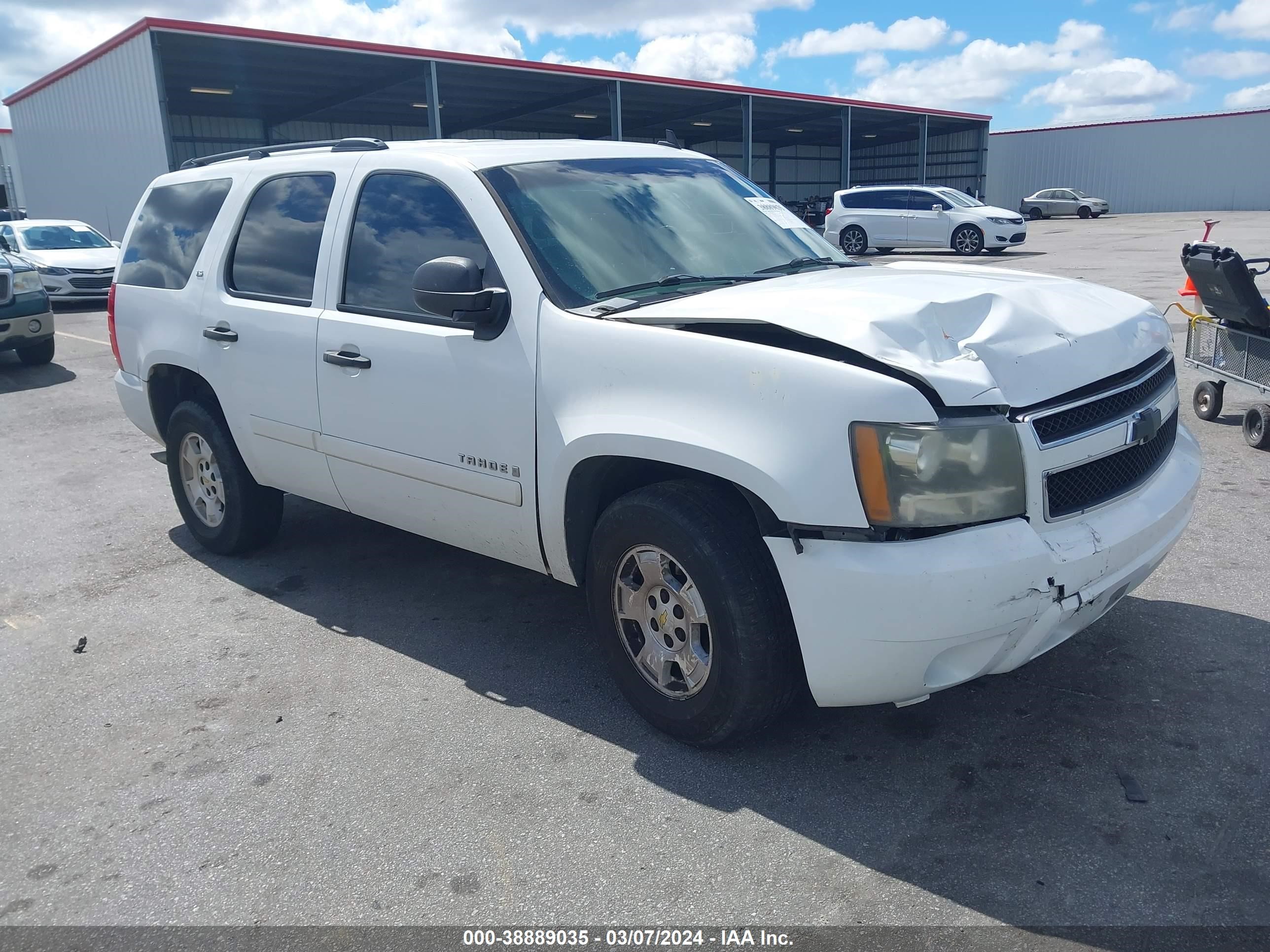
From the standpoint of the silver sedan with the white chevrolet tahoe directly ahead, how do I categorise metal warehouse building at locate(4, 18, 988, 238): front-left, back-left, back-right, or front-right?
front-right

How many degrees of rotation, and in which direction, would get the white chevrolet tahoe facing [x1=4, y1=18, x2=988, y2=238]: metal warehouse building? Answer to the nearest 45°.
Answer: approximately 135° to its left

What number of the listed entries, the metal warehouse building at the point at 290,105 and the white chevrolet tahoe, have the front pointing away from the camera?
0

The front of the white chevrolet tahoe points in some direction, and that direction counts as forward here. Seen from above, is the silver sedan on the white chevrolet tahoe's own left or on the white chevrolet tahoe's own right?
on the white chevrolet tahoe's own left

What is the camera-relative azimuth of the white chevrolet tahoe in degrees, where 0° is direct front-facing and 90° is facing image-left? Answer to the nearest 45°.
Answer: approximately 315°

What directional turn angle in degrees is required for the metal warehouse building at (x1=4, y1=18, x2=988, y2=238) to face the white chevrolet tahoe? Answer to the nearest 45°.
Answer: approximately 45° to its right

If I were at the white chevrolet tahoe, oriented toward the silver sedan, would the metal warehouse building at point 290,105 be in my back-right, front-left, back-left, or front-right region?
front-left

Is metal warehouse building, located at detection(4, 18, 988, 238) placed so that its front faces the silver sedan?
no

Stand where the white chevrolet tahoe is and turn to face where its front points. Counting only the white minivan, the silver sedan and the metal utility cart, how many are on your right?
0

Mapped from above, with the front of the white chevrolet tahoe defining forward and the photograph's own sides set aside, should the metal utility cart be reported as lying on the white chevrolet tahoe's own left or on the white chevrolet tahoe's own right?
on the white chevrolet tahoe's own left
